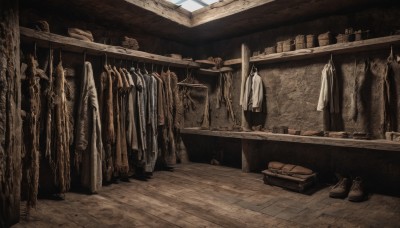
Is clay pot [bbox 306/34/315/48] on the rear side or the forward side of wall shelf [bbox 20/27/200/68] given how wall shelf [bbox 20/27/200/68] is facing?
on the forward side

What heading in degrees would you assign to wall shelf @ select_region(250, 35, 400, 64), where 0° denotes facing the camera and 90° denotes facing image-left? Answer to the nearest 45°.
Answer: approximately 45°

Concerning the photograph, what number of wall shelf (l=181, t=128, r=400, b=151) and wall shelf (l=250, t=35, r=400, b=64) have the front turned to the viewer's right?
0

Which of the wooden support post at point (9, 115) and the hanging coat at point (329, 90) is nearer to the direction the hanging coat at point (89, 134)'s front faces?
the hanging coat

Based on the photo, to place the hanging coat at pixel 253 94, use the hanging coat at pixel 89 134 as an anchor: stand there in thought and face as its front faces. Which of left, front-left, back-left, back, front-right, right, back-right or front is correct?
front-left

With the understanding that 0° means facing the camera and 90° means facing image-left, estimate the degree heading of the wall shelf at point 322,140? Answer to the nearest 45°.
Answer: approximately 45°

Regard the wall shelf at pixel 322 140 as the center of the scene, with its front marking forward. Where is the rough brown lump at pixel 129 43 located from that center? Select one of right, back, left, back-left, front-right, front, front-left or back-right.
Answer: front-right

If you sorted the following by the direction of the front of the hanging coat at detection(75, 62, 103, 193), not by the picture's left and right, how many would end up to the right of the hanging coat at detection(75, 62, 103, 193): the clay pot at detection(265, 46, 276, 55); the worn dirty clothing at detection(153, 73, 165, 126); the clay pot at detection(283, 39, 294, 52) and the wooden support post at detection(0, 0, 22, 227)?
1

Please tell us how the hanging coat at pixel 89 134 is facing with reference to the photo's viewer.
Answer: facing the viewer and to the right of the viewer

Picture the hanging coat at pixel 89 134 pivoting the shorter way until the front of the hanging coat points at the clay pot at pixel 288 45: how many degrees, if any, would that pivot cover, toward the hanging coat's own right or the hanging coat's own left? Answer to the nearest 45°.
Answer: approximately 45° to the hanging coat's own left

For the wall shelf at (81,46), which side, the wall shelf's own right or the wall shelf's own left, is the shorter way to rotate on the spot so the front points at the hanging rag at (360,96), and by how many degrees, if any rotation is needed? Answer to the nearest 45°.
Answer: approximately 45° to the wall shelf's own left

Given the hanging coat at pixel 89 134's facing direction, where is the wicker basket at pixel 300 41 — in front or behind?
in front

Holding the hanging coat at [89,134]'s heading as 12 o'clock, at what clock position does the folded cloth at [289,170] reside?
The folded cloth is roughly at 11 o'clock from the hanging coat.
